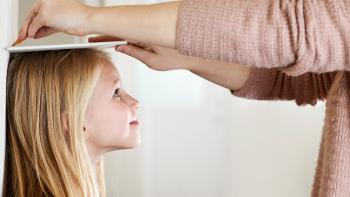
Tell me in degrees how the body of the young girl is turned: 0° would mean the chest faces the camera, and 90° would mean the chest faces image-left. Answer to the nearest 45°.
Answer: approximately 270°

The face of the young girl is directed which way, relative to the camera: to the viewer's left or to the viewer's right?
to the viewer's right
